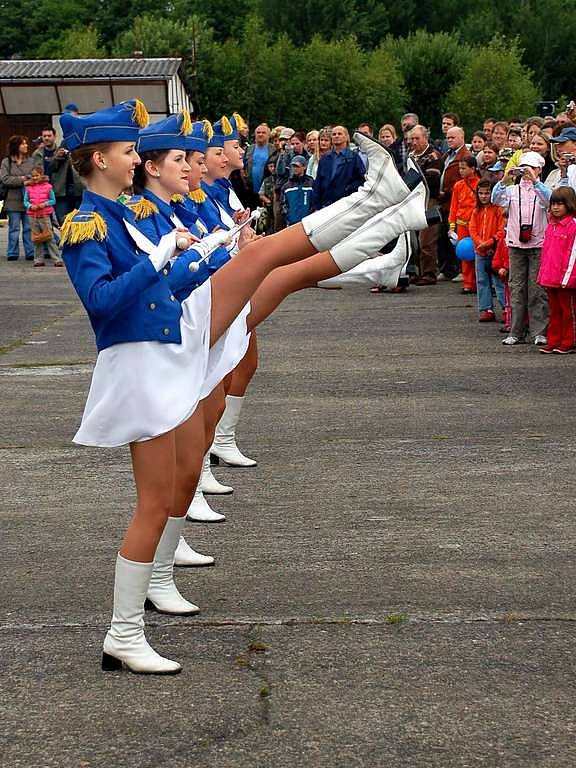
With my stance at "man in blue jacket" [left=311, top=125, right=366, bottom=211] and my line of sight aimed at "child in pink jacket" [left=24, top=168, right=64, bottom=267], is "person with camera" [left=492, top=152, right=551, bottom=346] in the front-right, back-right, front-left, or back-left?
back-left

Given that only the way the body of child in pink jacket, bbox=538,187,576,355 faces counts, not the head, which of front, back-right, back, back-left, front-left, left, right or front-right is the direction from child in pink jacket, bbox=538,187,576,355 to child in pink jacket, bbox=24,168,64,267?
right

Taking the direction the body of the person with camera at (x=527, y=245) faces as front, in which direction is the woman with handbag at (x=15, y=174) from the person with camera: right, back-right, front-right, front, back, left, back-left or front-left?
right

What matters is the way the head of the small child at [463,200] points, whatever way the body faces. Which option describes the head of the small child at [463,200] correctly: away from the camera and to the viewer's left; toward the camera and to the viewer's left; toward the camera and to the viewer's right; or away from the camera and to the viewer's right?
toward the camera and to the viewer's left

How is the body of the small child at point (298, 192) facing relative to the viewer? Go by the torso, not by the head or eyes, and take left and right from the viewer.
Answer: facing the viewer

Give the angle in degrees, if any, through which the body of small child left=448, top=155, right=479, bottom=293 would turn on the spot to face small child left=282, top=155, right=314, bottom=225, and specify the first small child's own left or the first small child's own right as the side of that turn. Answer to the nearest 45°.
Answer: approximately 90° to the first small child's own right

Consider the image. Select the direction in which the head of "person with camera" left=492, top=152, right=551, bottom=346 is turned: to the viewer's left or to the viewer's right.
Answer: to the viewer's left

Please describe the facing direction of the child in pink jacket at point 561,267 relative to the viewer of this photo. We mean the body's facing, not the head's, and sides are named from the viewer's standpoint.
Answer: facing the viewer and to the left of the viewer

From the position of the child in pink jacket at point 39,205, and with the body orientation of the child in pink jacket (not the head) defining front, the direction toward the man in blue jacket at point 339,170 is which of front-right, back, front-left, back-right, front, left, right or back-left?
front-left

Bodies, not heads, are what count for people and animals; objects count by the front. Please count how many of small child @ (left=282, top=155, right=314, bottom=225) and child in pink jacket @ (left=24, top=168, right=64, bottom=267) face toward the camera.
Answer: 2
